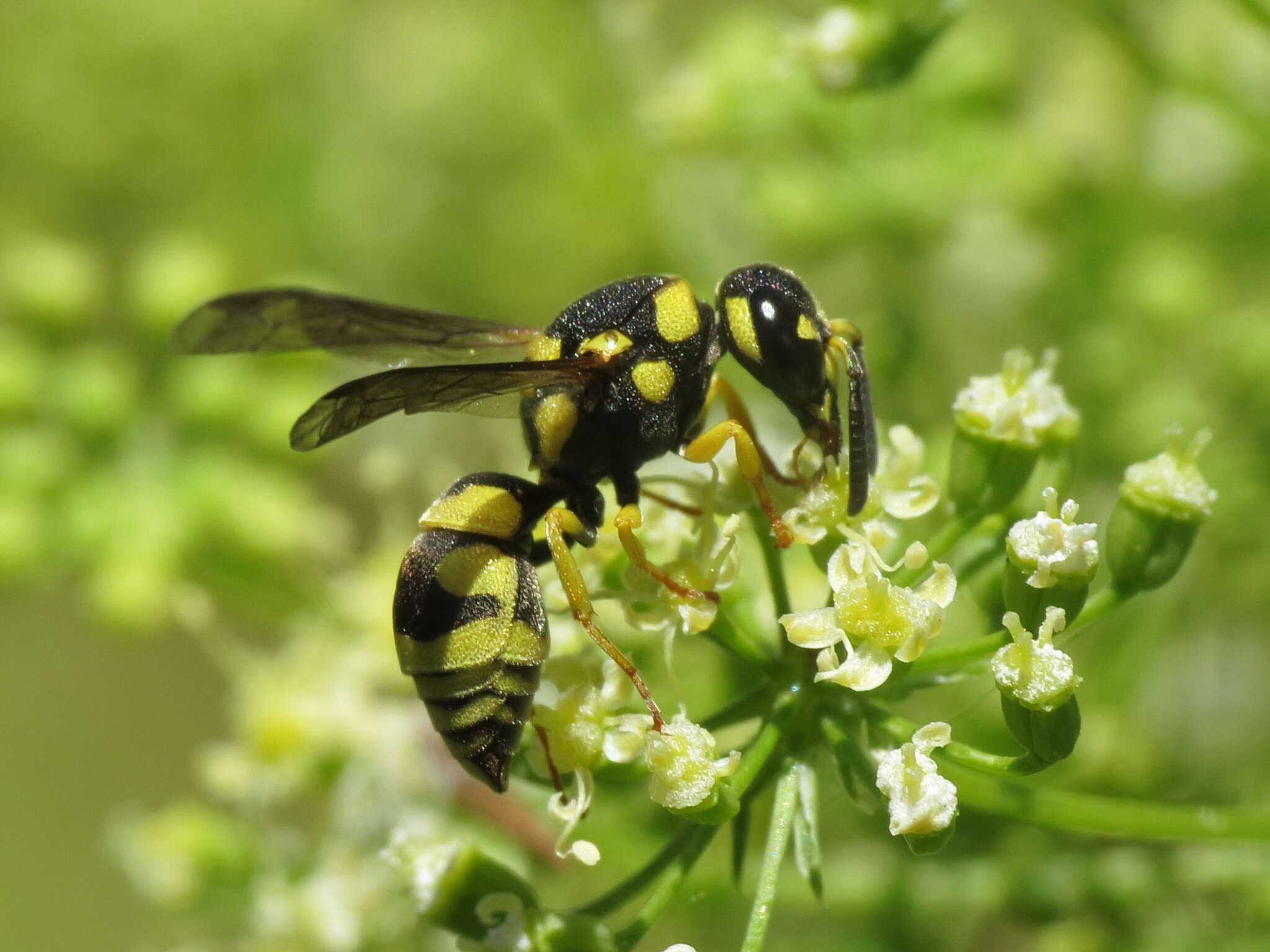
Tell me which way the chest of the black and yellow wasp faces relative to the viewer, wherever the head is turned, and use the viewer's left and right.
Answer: facing to the right of the viewer

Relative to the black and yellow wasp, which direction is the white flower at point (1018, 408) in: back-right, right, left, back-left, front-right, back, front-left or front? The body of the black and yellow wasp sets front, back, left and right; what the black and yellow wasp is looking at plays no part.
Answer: front

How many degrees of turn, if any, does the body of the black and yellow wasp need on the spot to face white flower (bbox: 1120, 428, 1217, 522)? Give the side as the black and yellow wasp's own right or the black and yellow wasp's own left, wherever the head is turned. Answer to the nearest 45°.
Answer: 0° — it already faces it

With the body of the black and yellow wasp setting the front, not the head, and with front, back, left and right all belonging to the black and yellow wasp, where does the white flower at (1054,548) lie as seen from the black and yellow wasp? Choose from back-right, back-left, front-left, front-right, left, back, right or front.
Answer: front-right
